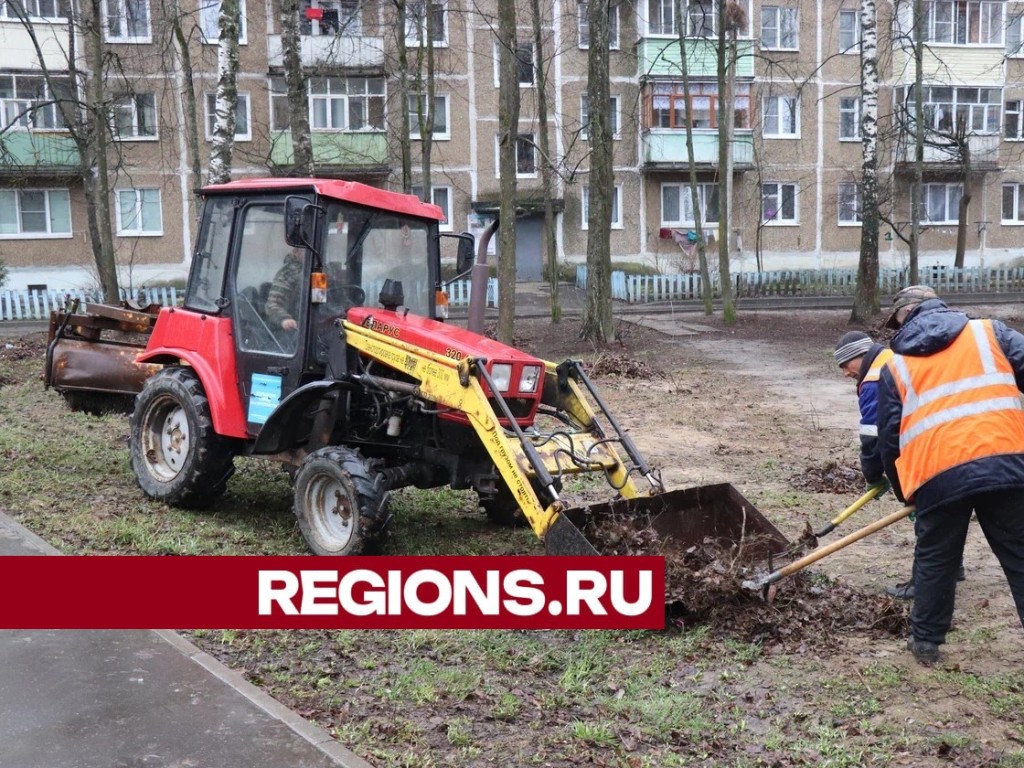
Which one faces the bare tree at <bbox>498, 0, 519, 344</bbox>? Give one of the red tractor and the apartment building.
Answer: the apartment building

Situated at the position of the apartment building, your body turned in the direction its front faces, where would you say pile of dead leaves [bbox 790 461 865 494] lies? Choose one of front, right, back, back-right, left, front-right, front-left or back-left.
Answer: front

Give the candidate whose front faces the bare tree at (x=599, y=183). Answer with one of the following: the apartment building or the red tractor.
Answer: the apartment building

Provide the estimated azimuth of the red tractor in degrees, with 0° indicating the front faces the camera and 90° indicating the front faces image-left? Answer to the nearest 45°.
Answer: approximately 315°

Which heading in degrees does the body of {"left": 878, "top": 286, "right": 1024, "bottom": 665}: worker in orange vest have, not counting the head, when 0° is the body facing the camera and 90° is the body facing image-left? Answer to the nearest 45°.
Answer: approximately 135°

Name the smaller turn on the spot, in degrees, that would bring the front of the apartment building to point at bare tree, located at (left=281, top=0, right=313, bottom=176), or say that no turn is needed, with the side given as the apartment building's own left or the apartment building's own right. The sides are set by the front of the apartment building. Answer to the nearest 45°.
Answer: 0° — it already faces it

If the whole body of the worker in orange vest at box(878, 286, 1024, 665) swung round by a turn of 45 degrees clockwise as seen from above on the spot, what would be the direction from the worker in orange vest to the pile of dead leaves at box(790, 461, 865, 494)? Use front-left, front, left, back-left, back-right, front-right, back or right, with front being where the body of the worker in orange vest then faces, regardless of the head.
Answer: front

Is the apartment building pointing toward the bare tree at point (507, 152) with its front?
yes

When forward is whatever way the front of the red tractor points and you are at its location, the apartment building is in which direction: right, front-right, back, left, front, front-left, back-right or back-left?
back-left

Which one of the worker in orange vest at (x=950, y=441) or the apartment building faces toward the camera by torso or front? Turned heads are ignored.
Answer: the apartment building

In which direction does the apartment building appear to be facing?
toward the camera

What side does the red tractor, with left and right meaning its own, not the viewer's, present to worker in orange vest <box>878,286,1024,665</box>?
front

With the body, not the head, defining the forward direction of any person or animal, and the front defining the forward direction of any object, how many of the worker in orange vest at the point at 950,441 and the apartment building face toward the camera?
1

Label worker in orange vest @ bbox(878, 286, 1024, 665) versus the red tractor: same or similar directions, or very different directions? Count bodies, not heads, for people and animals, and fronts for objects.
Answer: very different directions
